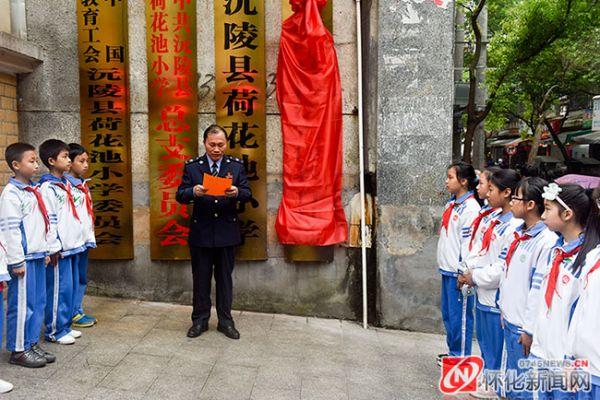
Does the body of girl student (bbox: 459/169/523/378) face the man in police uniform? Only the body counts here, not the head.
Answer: yes

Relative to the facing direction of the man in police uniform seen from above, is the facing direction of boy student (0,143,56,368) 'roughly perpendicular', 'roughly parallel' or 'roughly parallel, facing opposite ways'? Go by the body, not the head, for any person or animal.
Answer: roughly perpendicular

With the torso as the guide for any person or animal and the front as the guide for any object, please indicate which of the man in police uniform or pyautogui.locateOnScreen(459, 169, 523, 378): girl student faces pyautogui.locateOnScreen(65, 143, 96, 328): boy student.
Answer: the girl student

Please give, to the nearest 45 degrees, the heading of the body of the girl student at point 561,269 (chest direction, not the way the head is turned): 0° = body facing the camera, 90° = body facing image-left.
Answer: approximately 45°

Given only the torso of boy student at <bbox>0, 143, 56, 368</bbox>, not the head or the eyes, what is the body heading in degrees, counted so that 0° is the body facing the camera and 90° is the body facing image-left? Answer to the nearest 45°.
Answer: approximately 270°

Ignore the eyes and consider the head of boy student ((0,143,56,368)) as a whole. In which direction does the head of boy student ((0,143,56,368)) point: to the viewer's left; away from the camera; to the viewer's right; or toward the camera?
to the viewer's right

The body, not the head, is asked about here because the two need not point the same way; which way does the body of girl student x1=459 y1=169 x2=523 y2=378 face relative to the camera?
to the viewer's left
